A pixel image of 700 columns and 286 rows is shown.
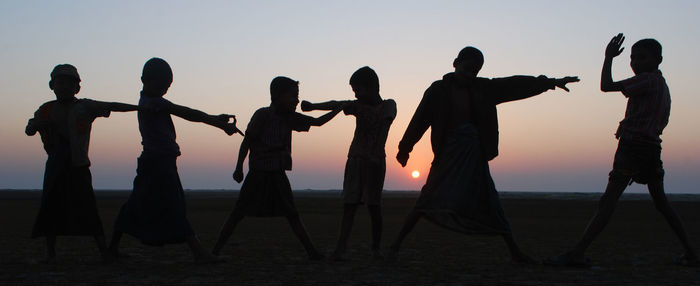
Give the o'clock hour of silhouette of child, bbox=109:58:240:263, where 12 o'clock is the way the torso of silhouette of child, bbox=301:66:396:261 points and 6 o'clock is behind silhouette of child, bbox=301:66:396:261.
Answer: silhouette of child, bbox=109:58:240:263 is roughly at 1 o'clock from silhouette of child, bbox=301:66:396:261.

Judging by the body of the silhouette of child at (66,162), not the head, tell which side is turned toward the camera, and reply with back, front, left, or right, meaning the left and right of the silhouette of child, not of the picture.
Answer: front

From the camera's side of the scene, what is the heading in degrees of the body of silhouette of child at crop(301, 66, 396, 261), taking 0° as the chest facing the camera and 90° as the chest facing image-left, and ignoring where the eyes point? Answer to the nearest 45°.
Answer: approximately 45°

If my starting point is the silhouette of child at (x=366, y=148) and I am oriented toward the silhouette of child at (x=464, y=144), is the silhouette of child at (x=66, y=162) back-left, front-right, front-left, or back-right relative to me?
back-right

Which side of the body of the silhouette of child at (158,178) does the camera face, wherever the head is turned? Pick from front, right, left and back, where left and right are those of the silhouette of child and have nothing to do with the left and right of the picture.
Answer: right

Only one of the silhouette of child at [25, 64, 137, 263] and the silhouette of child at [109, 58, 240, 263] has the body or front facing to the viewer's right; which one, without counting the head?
the silhouette of child at [109, 58, 240, 263]

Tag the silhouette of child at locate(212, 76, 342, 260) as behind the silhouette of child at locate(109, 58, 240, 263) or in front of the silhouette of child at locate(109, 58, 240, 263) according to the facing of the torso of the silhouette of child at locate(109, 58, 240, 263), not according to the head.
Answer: in front

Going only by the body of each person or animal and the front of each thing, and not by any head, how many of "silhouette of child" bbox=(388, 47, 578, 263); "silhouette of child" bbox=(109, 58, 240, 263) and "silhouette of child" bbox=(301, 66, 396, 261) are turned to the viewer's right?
1

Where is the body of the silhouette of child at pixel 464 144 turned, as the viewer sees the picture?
toward the camera

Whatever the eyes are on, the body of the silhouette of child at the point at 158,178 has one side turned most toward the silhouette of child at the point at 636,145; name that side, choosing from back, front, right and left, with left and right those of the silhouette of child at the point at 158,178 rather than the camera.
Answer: front

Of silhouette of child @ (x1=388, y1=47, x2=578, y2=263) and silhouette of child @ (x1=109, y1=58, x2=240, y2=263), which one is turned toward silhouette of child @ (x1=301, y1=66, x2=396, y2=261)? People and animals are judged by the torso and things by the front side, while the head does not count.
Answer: silhouette of child @ (x1=109, y1=58, x2=240, y2=263)
